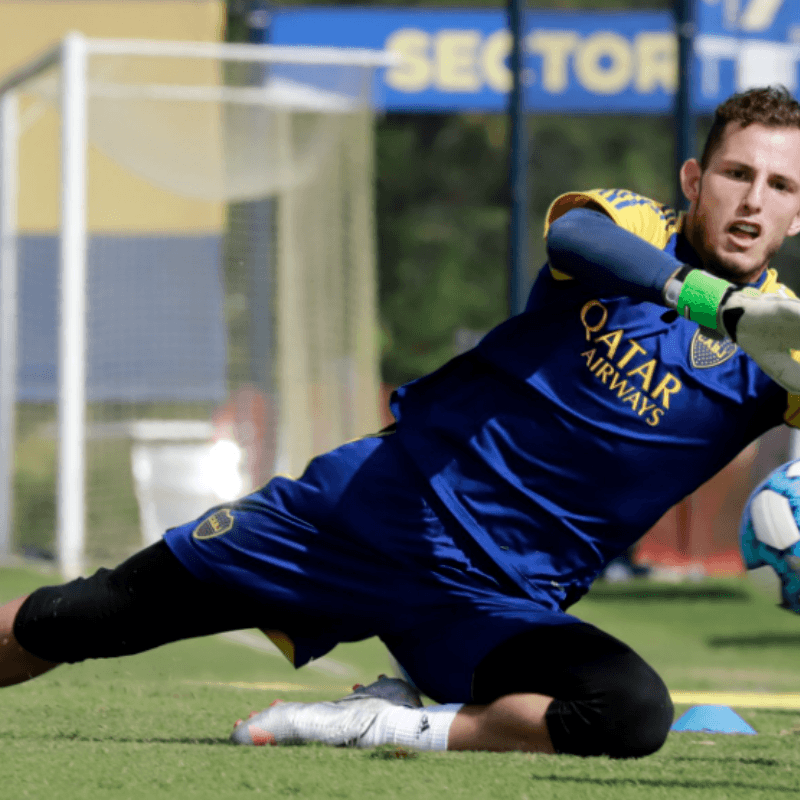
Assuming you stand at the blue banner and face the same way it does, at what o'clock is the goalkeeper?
The goalkeeper is roughly at 12 o'clock from the blue banner.

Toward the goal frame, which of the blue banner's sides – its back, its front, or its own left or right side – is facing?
front

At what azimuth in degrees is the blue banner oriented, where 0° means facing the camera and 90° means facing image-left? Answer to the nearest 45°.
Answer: approximately 0°

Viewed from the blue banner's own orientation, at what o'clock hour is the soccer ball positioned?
The soccer ball is roughly at 12 o'clock from the blue banner.

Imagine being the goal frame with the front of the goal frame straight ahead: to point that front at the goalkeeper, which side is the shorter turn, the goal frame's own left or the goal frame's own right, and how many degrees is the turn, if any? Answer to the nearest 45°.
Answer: approximately 90° to the goal frame's own left

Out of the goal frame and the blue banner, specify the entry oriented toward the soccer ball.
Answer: the blue banner

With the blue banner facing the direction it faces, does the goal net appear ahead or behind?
ahead
